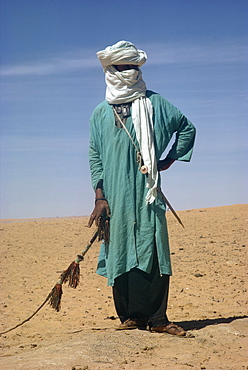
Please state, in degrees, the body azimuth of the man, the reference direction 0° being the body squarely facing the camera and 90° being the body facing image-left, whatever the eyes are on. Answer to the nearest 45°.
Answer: approximately 0°
